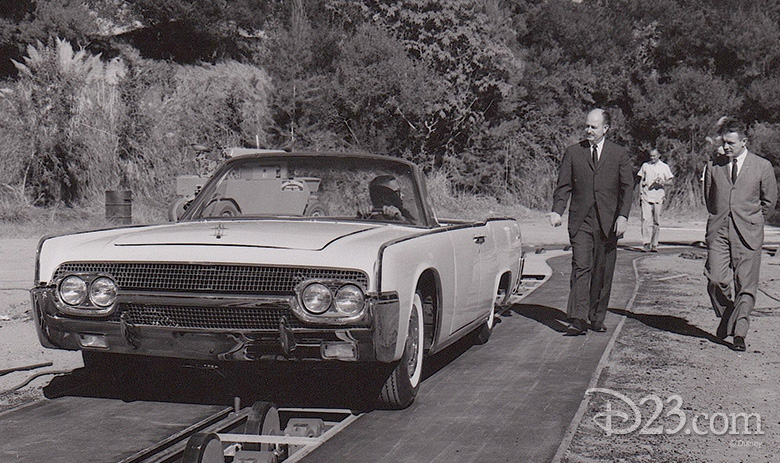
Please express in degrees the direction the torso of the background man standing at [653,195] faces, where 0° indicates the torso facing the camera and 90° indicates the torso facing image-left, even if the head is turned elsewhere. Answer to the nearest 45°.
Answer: approximately 0°

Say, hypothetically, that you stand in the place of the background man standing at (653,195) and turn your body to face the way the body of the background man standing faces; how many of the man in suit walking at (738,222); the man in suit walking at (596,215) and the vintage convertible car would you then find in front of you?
3

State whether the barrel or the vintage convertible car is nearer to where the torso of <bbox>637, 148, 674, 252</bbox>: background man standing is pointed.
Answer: the vintage convertible car

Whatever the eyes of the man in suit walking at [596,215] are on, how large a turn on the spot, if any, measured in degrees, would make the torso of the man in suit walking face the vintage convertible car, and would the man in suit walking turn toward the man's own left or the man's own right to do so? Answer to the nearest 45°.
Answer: approximately 45° to the man's own right

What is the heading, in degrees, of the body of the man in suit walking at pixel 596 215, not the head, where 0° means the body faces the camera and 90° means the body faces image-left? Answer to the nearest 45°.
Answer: approximately 0°

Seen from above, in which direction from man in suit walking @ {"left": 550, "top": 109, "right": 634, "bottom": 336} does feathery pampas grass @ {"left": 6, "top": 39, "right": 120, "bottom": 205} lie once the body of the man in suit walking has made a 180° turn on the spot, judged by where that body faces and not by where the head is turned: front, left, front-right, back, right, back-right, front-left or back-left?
front-left

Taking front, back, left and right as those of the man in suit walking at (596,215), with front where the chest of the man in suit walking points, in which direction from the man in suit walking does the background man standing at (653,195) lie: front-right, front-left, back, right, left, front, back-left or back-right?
back

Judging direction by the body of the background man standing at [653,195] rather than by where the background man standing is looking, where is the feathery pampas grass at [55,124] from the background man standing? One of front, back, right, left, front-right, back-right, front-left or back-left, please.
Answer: right

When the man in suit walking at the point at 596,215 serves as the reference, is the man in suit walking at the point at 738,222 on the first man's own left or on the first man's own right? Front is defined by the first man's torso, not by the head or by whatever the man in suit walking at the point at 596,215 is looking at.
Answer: on the first man's own left

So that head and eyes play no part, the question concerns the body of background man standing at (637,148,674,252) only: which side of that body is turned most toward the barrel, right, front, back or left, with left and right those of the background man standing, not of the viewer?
right

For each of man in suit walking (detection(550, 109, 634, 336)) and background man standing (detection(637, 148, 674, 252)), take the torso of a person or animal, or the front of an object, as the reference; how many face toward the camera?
2

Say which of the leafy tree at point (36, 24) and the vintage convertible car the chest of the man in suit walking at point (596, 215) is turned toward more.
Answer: the vintage convertible car
